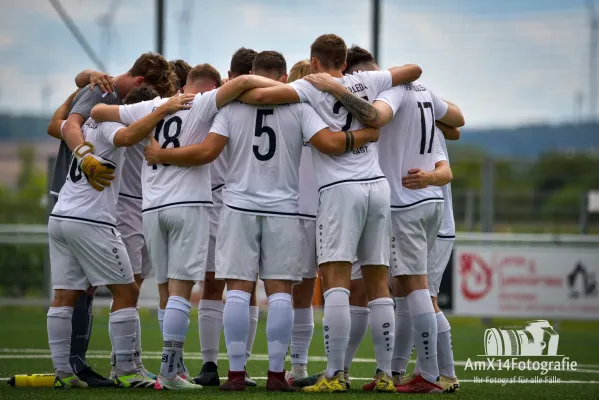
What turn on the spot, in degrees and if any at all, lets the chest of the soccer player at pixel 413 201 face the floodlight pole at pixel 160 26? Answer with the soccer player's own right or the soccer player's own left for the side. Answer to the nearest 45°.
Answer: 0° — they already face it

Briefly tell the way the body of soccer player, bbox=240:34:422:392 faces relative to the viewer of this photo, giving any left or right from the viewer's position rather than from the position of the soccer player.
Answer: facing away from the viewer

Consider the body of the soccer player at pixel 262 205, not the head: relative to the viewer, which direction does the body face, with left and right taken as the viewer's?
facing away from the viewer

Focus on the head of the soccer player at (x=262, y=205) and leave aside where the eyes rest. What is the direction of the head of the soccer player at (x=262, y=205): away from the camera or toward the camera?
away from the camera

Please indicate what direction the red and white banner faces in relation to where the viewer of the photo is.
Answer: facing the viewer

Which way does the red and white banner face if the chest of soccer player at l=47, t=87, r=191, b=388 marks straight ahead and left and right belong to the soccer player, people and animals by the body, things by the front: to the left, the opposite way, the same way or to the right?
the opposite way

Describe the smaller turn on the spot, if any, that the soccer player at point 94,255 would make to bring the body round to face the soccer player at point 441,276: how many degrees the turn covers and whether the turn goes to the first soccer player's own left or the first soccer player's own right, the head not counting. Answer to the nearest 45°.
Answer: approximately 45° to the first soccer player's own right

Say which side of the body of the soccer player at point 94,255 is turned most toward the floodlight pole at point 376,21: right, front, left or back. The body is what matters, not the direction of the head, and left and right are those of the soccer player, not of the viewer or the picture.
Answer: front

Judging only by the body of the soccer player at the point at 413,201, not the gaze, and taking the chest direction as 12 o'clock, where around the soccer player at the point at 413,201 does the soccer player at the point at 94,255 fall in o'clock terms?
the soccer player at the point at 94,255 is roughly at 10 o'clock from the soccer player at the point at 413,201.

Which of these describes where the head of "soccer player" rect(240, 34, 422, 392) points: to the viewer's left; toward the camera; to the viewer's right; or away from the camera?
away from the camera
